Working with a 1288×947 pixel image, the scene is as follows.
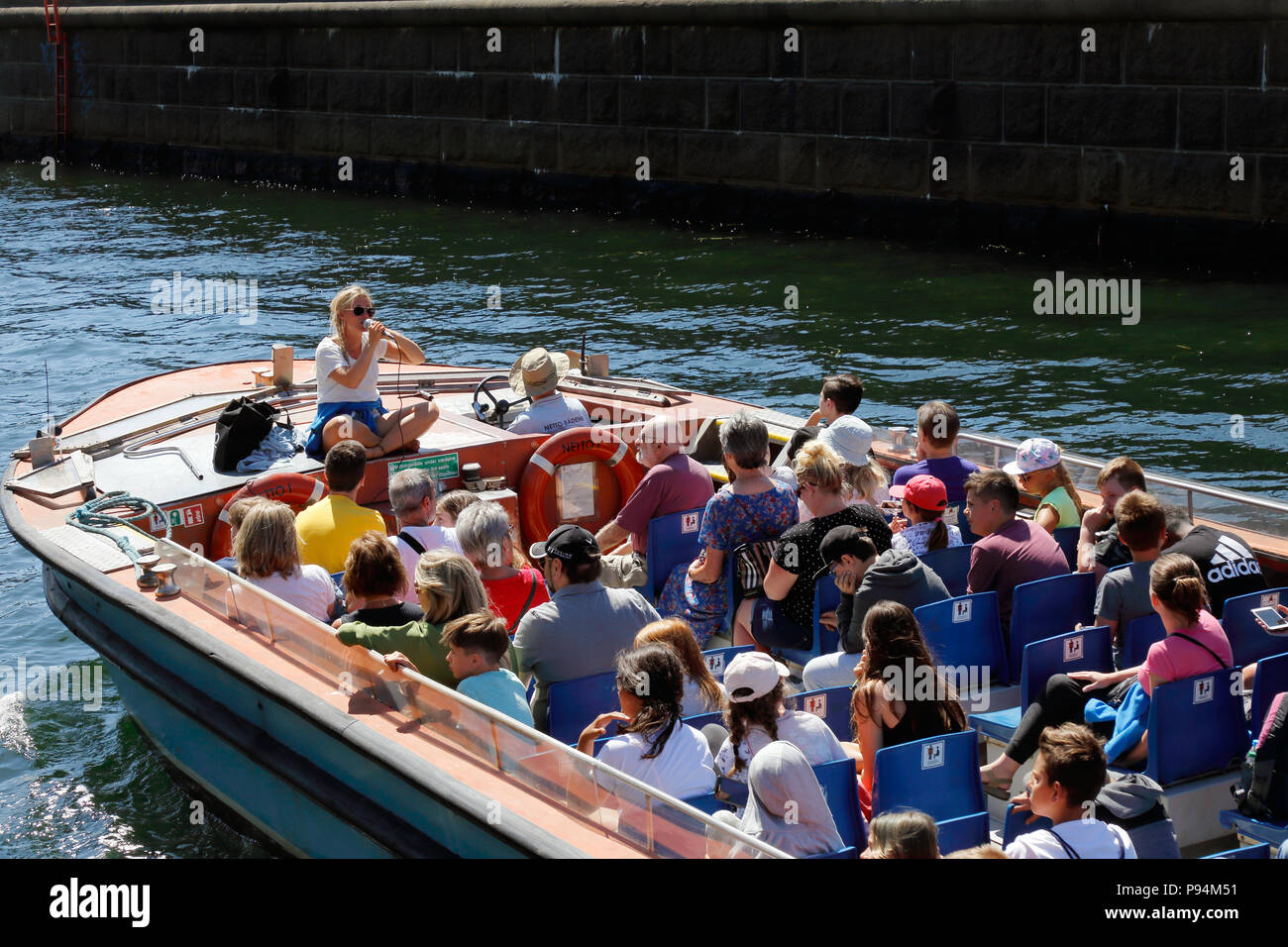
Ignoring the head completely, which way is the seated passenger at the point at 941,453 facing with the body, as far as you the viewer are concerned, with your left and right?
facing away from the viewer and to the left of the viewer

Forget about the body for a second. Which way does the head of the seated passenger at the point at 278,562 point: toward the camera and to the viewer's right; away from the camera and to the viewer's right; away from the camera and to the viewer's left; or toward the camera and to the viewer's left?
away from the camera and to the viewer's left

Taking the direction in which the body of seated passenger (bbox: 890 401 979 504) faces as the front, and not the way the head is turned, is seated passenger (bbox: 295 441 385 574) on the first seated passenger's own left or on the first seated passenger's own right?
on the first seated passenger's own left

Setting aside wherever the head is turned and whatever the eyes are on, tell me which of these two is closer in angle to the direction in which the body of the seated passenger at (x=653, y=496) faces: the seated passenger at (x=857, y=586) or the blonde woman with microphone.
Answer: the blonde woman with microphone

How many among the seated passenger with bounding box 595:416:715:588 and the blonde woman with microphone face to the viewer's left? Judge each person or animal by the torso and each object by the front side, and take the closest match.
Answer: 1

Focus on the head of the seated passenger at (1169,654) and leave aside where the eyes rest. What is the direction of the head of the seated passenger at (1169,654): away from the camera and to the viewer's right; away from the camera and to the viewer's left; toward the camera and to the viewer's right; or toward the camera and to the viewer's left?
away from the camera and to the viewer's left

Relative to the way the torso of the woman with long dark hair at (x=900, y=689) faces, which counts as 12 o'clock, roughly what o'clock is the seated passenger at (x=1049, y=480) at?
The seated passenger is roughly at 2 o'clock from the woman with long dark hair.
